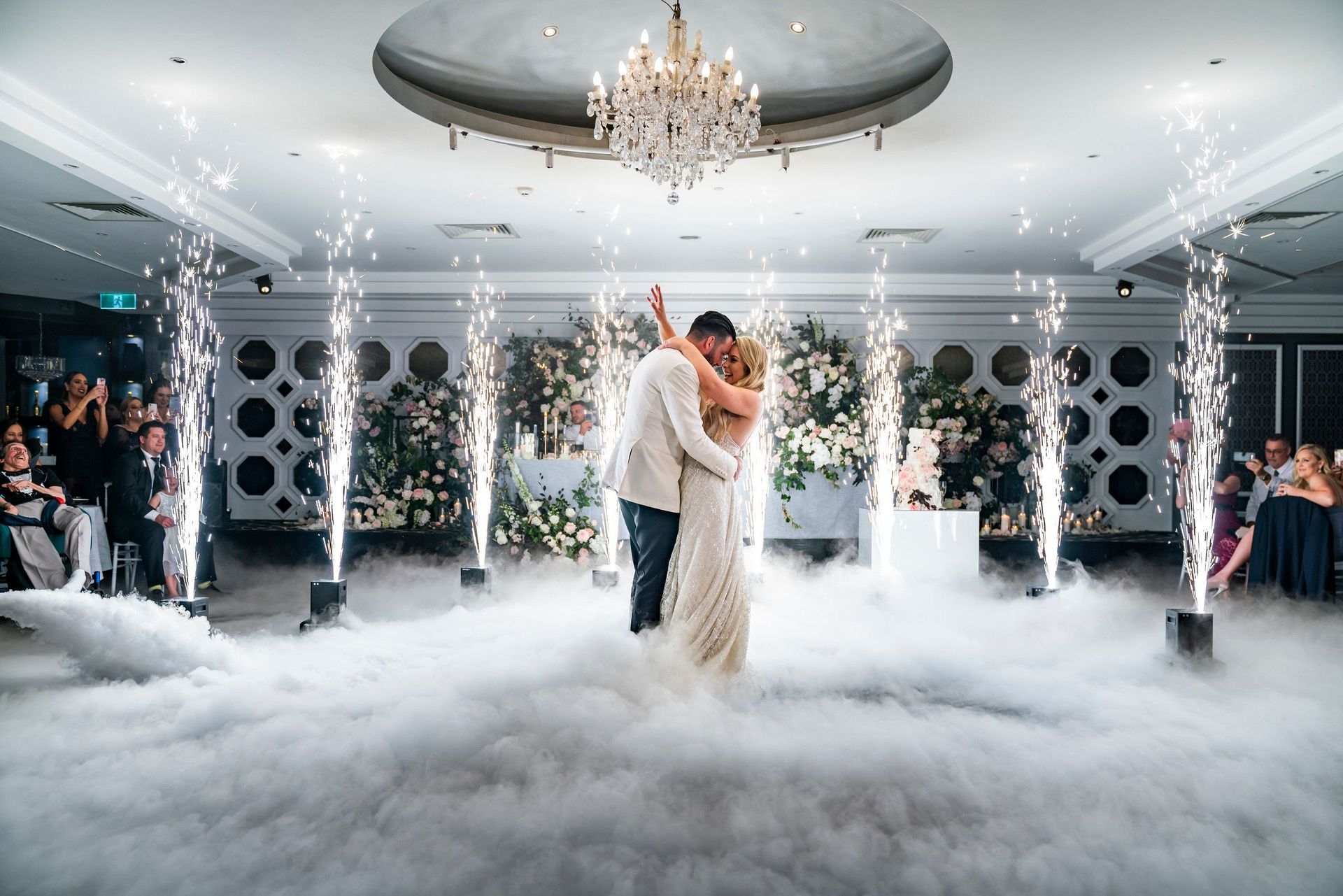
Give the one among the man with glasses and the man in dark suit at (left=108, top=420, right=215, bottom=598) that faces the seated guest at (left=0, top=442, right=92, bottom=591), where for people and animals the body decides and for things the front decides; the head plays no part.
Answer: the man with glasses

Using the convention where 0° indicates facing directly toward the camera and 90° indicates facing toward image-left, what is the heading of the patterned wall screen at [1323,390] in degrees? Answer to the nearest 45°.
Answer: approximately 0°

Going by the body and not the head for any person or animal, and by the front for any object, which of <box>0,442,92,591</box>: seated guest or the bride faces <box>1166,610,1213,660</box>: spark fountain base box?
the seated guest

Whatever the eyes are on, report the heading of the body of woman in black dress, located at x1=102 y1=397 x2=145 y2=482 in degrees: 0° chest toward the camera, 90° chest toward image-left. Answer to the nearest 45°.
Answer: approximately 315°

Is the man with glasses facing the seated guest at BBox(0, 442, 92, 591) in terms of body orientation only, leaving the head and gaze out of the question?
yes

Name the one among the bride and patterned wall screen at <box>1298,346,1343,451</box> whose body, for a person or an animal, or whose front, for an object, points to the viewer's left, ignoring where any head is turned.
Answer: the bride

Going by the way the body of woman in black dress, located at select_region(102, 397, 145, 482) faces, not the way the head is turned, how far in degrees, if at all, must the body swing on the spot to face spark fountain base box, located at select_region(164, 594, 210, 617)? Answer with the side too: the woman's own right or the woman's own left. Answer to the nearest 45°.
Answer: approximately 45° to the woman's own right

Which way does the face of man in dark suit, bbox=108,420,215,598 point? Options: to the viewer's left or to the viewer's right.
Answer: to the viewer's right

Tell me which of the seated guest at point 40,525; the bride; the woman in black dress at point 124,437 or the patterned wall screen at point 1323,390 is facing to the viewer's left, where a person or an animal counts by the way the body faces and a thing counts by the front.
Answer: the bride

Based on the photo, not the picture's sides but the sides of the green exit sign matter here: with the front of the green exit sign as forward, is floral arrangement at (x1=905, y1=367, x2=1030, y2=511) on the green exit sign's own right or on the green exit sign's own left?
on the green exit sign's own left

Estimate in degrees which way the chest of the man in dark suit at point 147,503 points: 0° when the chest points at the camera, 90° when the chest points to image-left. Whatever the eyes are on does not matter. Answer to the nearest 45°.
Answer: approximately 315°

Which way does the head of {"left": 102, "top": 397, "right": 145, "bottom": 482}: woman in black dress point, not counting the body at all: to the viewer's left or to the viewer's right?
to the viewer's right

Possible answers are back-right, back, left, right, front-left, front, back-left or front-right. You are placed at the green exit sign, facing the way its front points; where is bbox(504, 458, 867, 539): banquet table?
front-left

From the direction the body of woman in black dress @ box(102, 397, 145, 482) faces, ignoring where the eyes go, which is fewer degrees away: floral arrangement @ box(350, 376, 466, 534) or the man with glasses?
the man with glasses

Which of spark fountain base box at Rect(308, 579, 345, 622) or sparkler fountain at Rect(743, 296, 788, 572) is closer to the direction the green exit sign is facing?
the spark fountain base box
